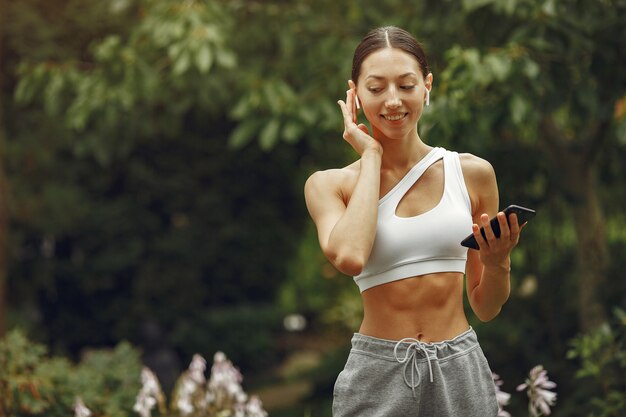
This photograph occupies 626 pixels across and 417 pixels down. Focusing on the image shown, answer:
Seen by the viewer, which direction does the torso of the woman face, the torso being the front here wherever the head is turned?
toward the camera

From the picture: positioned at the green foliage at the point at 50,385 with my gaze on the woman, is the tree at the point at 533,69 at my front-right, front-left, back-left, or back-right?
front-left
